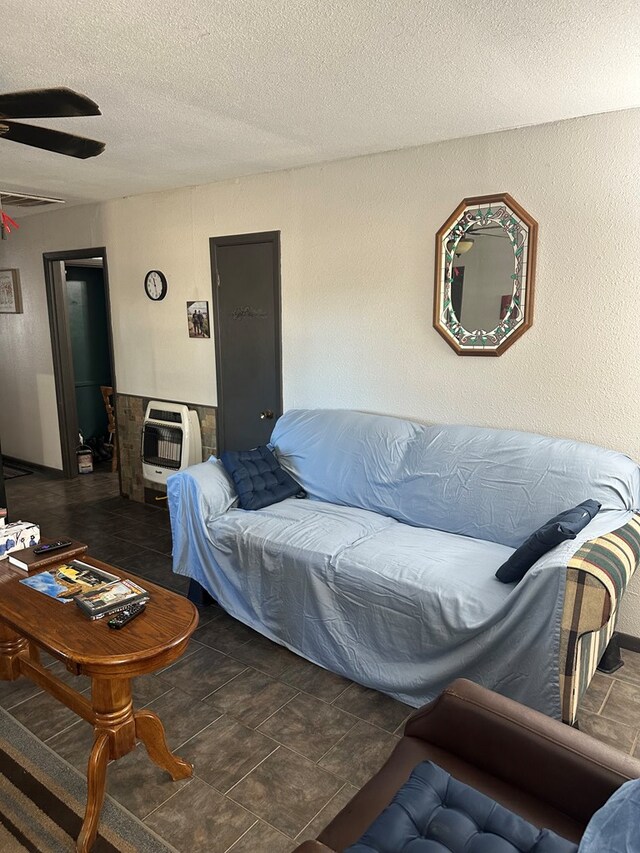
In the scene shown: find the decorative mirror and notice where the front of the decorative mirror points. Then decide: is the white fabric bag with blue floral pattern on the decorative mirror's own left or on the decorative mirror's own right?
on the decorative mirror's own right

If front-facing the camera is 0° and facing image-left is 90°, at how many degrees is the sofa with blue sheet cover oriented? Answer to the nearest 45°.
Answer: approximately 45°

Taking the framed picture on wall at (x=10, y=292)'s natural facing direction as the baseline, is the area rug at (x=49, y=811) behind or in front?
in front

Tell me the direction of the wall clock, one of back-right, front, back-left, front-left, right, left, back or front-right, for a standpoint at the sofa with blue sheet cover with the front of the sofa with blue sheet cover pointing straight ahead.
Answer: right

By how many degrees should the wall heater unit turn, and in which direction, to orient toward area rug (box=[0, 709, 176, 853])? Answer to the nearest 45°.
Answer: approximately 45° to its left

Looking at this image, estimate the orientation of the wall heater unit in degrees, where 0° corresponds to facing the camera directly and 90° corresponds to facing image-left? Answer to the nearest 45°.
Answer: approximately 45°

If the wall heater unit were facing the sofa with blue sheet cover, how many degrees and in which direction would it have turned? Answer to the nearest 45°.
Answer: approximately 90° to its left
